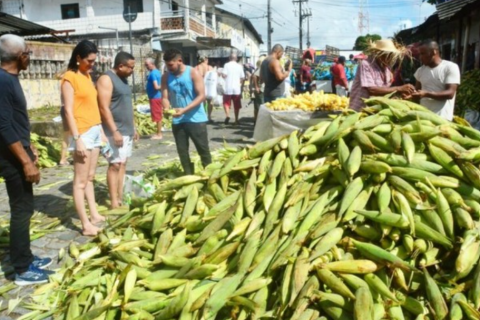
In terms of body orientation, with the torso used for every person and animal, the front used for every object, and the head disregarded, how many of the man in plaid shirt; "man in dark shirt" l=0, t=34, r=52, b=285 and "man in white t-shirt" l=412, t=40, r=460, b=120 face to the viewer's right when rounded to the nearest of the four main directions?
2

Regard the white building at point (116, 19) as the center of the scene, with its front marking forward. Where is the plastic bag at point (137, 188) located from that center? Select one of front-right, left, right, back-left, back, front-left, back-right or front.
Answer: front-right

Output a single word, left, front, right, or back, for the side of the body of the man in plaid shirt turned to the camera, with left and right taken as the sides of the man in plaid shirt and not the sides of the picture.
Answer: right

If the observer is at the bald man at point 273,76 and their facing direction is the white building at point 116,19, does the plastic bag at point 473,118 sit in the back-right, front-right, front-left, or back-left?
back-right

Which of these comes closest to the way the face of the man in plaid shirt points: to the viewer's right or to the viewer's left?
to the viewer's right

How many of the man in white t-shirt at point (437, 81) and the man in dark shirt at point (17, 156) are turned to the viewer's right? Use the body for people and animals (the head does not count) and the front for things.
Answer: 1

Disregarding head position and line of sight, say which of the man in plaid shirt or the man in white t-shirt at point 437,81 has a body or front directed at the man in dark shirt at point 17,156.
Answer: the man in white t-shirt

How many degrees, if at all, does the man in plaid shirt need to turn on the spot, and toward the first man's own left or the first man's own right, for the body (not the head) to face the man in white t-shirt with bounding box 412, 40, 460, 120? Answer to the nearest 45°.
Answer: approximately 45° to the first man's own left

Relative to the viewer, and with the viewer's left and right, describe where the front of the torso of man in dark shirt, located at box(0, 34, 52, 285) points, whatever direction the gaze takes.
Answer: facing to the right of the viewer

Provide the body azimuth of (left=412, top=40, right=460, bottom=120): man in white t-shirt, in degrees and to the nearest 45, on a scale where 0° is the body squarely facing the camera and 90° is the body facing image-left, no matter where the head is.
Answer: approximately 45°

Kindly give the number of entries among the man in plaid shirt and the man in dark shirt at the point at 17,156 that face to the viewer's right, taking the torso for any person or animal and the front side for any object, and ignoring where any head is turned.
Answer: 2
